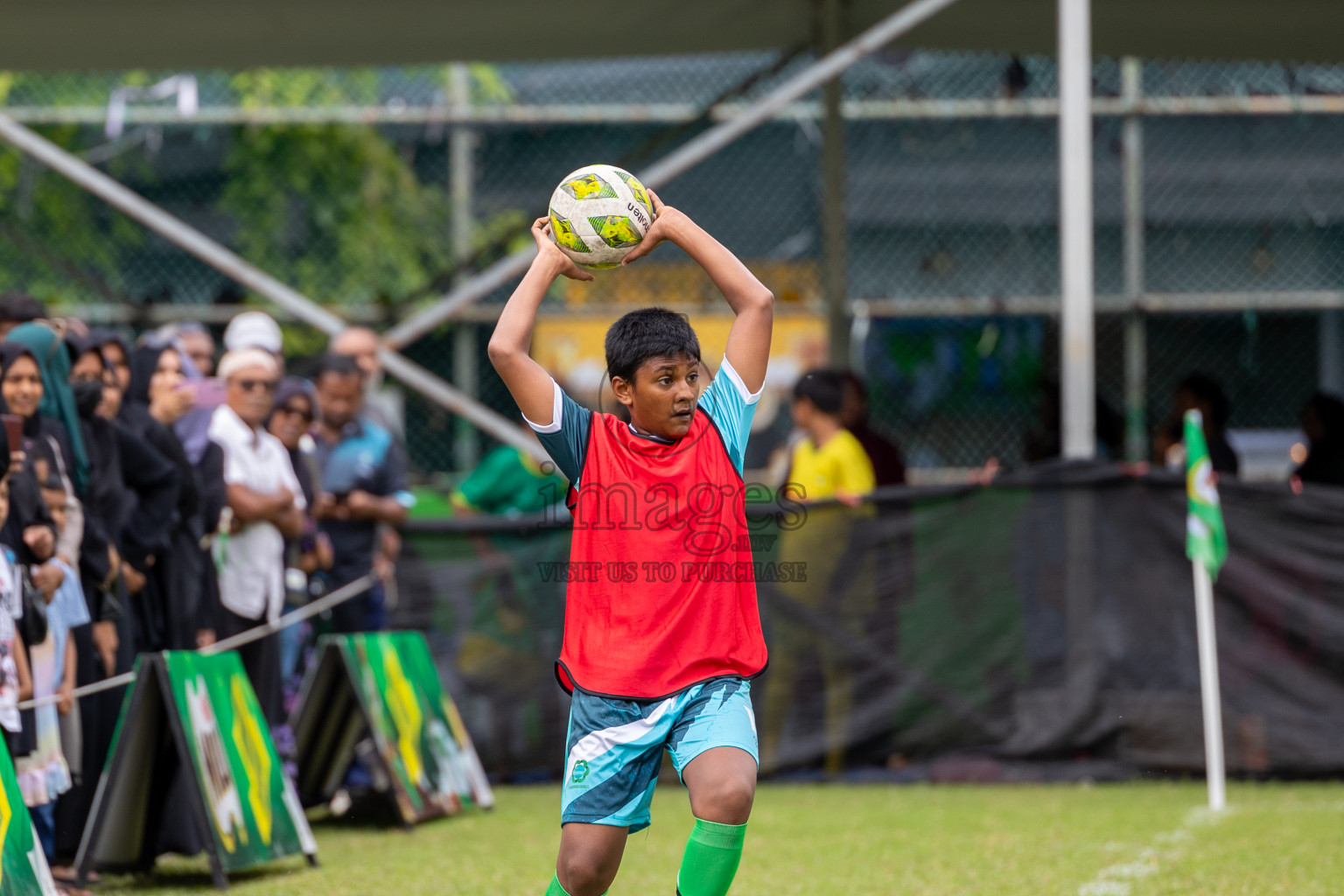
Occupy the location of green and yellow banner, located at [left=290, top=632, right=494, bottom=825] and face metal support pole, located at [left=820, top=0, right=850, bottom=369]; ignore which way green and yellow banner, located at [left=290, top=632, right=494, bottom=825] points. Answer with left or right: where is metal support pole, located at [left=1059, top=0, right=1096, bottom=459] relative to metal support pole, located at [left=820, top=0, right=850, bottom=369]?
right

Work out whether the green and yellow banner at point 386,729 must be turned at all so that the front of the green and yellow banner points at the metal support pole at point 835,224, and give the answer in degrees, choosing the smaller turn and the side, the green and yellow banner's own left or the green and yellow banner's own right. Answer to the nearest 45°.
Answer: approximately 90° to the green and yellow banner's own left

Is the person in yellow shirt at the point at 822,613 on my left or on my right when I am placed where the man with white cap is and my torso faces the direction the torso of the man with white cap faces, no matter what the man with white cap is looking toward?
on my left

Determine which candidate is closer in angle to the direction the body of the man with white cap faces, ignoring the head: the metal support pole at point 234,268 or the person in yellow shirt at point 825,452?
the person in yellow shirt

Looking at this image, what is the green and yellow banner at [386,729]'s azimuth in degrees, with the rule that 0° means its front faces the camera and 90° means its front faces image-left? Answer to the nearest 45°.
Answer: approximately 315°

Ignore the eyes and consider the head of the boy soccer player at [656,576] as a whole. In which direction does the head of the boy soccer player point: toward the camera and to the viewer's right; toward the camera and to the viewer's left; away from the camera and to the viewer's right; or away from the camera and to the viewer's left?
toward the camera and to the viewer's right

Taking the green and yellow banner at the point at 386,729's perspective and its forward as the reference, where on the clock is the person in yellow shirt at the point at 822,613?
The person in yellow shirt is roughly at 10 o'clock from the green and yellow banner.

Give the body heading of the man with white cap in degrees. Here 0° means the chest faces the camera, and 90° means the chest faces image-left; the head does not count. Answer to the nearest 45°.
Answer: approximately 315°

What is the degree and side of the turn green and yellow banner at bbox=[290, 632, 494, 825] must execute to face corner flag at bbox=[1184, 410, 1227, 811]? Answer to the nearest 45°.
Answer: approximately 45° to its left

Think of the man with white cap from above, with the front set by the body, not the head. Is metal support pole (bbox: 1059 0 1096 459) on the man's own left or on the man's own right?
on the man's own left

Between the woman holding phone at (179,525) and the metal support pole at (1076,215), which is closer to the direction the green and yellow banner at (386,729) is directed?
the metal support pole

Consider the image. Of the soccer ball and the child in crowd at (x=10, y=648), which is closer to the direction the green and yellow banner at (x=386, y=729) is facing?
the soccer ball
